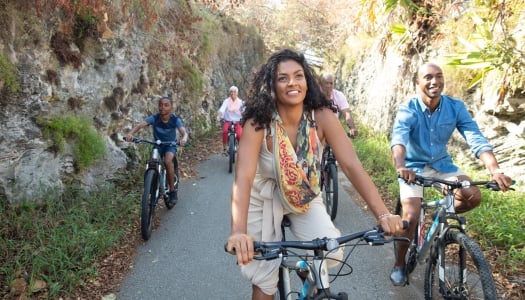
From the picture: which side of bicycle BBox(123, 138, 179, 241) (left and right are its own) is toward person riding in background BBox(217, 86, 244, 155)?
back

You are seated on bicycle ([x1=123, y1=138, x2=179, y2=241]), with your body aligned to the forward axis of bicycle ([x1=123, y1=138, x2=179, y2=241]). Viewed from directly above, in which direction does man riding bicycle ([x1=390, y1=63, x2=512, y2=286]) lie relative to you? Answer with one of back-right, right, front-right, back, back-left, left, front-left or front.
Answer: front-left

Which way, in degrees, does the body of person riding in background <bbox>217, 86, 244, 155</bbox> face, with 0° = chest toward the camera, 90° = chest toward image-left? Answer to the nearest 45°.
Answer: approximately 0°

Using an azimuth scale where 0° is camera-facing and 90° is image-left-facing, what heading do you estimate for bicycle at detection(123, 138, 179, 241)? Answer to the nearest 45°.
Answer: approximately 0°

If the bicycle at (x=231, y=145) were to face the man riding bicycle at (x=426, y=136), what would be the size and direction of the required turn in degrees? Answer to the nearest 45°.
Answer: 0° — it already faces them

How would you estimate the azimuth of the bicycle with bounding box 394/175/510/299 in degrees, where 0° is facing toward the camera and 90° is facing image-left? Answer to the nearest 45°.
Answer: approximately 315°

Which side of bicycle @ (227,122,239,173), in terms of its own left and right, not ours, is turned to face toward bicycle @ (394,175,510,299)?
front

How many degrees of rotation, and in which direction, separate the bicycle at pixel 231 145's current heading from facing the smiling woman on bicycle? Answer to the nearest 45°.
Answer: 0° — it already faces them

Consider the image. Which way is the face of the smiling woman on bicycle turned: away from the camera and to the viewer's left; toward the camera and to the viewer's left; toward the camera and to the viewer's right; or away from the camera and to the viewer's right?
toward the camera and to the viewer's right

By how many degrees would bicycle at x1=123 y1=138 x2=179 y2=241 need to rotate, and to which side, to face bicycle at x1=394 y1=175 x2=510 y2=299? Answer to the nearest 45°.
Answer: approximately 45° to its left

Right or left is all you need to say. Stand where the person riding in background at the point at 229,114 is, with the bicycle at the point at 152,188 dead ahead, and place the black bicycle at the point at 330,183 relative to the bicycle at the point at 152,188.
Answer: left

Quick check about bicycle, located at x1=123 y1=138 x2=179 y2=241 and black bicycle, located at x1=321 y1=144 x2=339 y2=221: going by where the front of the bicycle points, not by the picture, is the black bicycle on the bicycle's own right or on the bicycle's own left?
on the bicycle's own left
